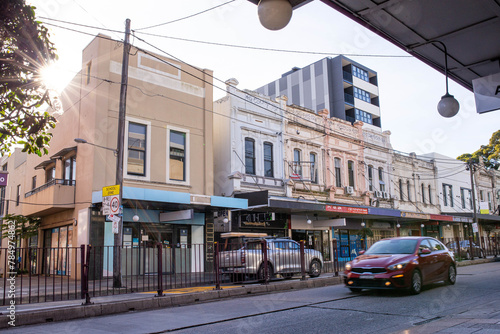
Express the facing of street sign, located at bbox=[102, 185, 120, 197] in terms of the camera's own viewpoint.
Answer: facing the viewer

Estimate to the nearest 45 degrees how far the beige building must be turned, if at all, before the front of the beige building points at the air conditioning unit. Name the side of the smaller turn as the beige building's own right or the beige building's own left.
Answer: approximately 90° to the beige building's own left

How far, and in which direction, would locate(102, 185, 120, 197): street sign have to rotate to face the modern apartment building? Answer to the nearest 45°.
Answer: approximately 135° to its left

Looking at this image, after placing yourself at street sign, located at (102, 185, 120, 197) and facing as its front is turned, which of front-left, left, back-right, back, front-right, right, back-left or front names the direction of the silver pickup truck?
left

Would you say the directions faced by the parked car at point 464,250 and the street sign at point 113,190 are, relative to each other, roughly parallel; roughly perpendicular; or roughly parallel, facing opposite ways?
roughly perpendicular

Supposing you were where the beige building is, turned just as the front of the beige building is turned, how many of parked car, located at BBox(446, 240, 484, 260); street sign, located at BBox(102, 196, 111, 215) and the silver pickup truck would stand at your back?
0

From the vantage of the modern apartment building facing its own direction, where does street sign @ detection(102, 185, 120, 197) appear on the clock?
The street sign is roughly at 2 o'clock from the modern apartment building.

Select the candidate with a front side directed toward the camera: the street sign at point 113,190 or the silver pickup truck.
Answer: the street sign

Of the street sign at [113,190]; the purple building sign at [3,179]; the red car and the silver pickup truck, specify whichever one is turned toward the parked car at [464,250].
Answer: the silver pickup truck

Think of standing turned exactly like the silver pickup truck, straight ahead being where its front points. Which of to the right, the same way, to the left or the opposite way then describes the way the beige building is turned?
to the right

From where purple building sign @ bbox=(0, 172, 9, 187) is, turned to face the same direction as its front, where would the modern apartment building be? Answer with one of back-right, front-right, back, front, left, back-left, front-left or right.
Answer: back-left

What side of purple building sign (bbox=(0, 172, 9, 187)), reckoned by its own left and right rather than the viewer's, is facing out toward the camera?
front

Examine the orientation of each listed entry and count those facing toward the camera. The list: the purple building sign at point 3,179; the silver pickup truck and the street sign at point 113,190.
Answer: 2

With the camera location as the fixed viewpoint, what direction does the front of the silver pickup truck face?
facing away from the viewer and to the right of the viewer

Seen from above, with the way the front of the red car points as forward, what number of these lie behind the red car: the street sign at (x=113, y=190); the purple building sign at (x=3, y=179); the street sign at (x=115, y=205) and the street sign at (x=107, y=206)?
0

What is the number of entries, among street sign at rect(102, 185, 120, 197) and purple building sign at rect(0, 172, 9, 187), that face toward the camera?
2
